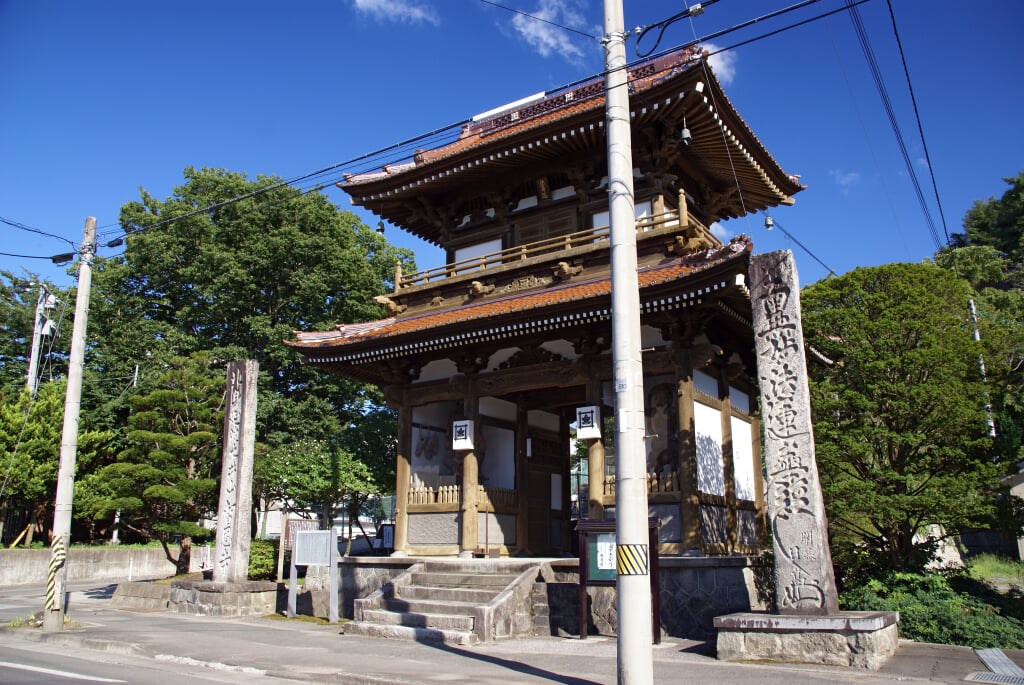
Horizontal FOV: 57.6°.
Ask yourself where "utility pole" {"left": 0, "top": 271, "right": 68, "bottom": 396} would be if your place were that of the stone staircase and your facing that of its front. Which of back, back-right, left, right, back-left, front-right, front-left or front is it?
right

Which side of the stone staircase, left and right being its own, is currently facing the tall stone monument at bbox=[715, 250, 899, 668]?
left

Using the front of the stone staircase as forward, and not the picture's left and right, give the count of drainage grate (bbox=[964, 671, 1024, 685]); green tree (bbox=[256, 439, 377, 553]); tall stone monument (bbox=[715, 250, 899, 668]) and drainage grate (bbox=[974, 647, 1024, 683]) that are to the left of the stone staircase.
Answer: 3

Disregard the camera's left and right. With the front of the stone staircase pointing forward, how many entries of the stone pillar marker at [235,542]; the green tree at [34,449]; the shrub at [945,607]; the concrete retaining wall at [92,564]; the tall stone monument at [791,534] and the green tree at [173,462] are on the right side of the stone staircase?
4

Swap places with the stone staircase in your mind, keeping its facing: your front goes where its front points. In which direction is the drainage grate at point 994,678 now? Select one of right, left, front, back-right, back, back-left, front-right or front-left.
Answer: left

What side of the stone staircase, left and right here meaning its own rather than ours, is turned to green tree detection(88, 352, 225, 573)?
right

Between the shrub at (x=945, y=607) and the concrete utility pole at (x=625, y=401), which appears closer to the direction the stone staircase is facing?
the concrete utility pole

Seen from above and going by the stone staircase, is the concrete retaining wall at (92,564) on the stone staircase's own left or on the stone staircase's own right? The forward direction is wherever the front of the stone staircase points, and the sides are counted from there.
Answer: on the stone staircase's own right

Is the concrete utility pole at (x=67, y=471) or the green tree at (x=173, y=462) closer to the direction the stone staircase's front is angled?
the concrete utility pole

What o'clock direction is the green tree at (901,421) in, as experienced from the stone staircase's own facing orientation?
The green tree is roughly at 8 o'clock from the stone staircase.

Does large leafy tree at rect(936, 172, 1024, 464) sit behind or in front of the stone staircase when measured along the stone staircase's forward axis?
behind

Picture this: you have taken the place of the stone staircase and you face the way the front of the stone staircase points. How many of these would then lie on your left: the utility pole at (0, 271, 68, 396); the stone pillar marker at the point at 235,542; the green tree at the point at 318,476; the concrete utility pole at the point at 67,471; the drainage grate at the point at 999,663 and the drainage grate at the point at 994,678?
2

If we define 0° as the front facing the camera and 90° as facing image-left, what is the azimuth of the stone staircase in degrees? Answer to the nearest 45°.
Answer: approximately 45°

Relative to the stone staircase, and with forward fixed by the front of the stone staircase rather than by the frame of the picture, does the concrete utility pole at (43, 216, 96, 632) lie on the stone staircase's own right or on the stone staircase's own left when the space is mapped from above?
on the stone staircase's own right

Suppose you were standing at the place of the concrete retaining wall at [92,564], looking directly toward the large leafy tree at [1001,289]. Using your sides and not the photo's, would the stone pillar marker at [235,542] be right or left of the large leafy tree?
right
